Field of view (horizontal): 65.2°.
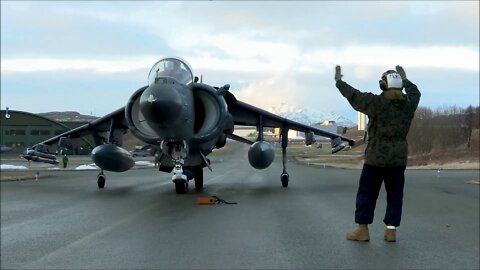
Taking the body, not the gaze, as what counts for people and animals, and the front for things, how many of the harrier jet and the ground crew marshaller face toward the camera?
1

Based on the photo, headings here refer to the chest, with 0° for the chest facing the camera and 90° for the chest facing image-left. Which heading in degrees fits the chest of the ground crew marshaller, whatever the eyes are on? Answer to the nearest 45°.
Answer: approximately 135°

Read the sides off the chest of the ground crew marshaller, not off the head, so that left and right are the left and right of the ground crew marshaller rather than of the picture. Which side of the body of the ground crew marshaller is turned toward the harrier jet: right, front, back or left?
front

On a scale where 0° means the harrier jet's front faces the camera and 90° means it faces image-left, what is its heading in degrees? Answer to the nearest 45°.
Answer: approximately 0°

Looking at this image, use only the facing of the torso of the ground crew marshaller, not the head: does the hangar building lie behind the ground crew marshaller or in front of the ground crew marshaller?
in front

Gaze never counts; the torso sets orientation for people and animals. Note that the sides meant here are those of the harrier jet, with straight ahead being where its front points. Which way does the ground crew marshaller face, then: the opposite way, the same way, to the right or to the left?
the opposite way

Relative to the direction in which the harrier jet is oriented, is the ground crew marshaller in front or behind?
in front
